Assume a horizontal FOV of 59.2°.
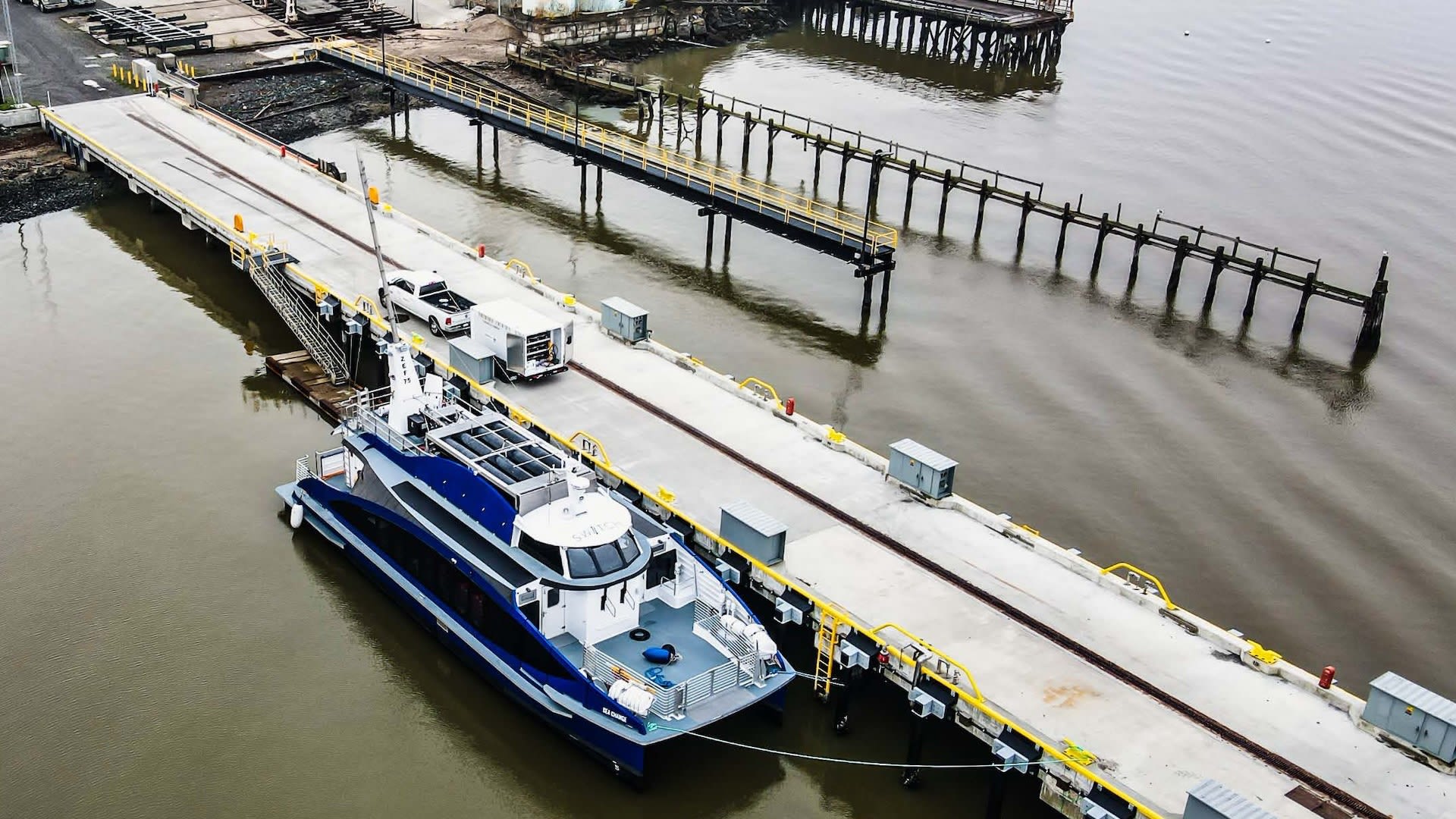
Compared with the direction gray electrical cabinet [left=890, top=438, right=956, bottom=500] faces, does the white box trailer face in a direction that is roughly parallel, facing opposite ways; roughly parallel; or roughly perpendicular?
roughly perpendicular

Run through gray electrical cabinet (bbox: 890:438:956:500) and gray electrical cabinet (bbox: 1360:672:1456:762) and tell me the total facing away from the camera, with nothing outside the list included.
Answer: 0

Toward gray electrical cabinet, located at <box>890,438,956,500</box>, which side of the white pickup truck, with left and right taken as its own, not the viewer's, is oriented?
back

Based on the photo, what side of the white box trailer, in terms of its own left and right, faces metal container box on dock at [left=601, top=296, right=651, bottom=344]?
right

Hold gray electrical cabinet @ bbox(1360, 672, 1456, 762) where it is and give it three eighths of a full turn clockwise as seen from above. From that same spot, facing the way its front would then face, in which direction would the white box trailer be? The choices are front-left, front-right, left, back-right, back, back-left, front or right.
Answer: left

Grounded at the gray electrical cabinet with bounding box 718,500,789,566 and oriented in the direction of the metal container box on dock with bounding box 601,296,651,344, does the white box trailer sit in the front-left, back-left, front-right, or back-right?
front-left

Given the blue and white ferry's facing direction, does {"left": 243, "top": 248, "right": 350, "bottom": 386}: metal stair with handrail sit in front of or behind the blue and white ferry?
behind

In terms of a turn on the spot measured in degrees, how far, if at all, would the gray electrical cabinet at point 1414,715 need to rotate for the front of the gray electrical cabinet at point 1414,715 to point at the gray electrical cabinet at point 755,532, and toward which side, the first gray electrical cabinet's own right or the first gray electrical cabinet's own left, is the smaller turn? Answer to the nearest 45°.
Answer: approximately 45° to the first gray electrical cabinet's own right

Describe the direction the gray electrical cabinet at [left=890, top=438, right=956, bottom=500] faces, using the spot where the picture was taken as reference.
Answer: facing the viewer and to the left of the viewer

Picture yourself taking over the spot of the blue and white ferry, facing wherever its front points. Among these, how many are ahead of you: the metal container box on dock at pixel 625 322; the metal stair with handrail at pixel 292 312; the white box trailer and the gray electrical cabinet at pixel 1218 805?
1

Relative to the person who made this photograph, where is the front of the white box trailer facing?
facing away from the viewer and to the left of the viewer

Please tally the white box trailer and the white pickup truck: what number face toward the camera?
0

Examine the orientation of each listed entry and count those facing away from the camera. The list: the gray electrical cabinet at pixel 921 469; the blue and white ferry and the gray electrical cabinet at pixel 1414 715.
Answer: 0

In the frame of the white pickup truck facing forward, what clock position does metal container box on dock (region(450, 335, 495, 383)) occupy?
The metal container box on dock is roughly at 7 o'clock from the white pickup truck.

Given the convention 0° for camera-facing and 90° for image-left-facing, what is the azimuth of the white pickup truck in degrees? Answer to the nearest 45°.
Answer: approximately 135°

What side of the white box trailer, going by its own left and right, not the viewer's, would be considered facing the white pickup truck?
front
